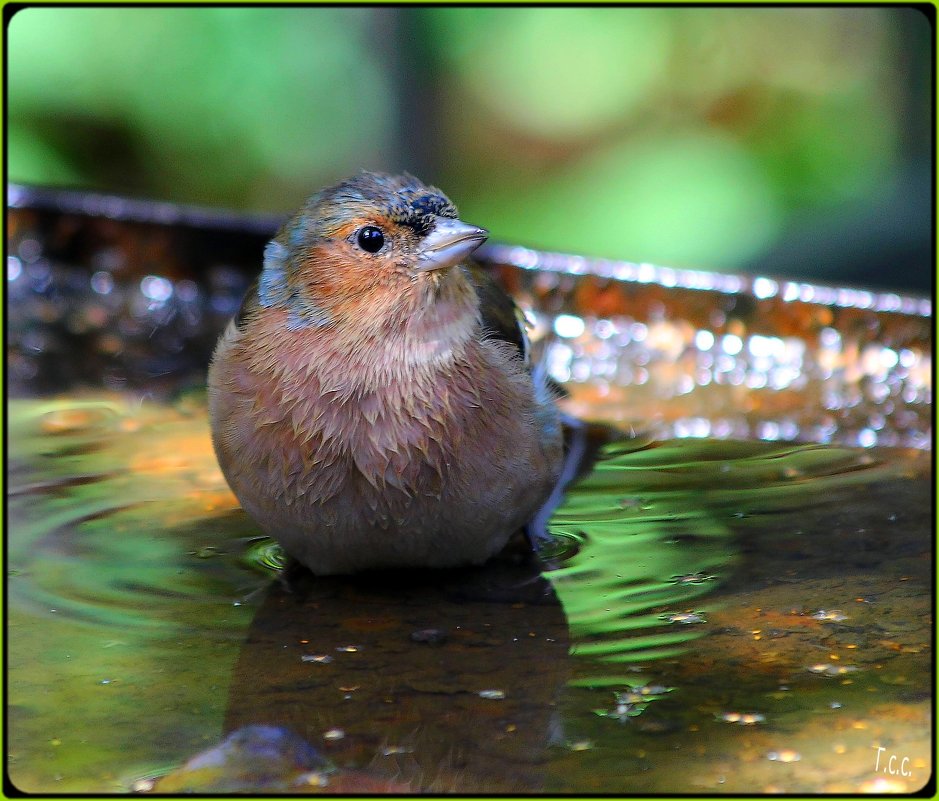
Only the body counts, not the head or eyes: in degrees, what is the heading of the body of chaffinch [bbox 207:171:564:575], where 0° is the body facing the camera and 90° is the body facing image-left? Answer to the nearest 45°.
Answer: approximately 0°
